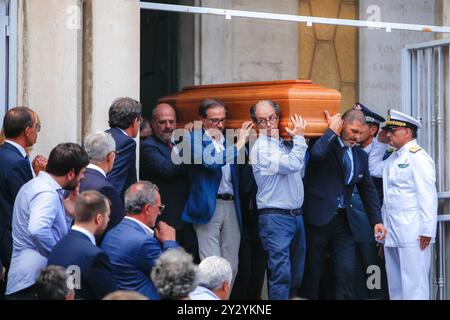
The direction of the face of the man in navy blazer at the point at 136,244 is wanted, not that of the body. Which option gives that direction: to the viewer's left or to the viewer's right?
to the viewer's right

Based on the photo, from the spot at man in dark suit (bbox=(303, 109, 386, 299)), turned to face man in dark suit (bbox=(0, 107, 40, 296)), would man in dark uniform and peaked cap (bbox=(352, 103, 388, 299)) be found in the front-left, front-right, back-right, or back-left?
back-right

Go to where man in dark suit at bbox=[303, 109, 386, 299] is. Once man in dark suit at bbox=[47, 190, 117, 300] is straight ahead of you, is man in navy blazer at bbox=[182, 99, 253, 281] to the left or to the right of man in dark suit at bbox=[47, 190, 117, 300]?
right

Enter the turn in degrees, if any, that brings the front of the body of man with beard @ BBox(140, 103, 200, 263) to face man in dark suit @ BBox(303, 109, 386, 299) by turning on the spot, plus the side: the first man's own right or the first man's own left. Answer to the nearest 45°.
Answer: approximately 45° to the first man's own left

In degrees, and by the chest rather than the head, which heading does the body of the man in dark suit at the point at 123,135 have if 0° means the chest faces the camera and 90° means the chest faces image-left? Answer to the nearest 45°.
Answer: approximately 225°

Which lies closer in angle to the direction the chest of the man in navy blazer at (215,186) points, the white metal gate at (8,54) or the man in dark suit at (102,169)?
the man in dark suit

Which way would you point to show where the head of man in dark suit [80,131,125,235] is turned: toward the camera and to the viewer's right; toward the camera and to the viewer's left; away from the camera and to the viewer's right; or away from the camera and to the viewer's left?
away from the camera and to the viewer's right

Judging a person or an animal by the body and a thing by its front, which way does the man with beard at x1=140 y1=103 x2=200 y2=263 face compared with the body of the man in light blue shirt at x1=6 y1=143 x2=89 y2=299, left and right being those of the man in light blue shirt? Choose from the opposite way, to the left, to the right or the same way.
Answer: to the right

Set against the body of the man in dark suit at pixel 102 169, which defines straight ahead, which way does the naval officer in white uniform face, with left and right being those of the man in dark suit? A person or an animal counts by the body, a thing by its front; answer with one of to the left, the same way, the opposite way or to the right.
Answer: the opposite way

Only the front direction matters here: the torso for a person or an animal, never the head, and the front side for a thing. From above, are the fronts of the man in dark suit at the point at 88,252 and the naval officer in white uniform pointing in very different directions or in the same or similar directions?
very different directions

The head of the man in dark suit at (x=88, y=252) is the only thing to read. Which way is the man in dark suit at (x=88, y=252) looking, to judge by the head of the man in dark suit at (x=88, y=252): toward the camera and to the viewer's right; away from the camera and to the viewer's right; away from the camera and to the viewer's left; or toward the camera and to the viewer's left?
away from the camera and to the viewer's right
